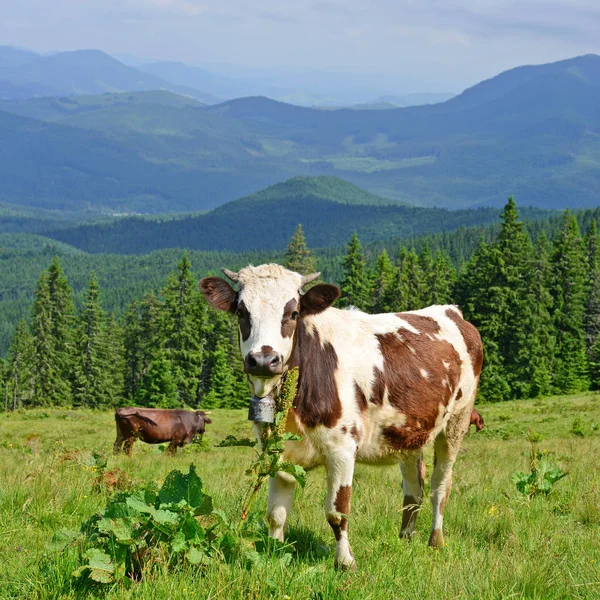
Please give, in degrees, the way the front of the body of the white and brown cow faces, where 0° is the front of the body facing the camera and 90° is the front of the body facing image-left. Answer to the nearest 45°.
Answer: approximately 45°

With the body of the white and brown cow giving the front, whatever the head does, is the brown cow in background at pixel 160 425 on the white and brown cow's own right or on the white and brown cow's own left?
on the white and brown cow's own right
